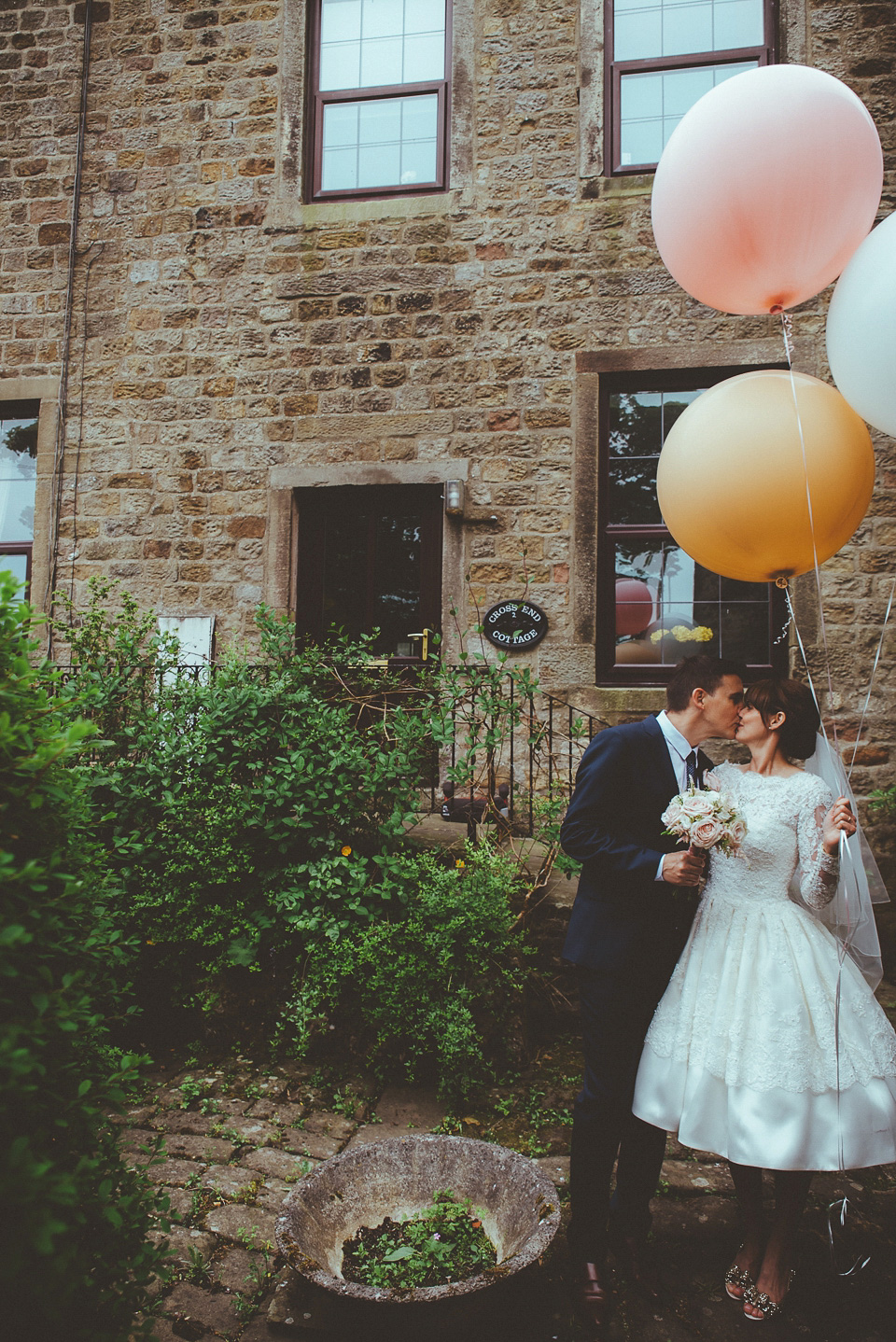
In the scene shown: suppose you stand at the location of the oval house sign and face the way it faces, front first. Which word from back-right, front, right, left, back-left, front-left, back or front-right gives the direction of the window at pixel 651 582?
left

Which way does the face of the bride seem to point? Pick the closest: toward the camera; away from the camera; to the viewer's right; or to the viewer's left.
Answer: to the viewer's left

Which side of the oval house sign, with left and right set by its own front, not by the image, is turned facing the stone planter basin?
front

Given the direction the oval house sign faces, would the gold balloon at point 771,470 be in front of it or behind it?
in front

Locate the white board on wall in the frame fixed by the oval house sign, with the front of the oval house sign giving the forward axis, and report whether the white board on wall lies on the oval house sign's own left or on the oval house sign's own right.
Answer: on the oval house sign's own right

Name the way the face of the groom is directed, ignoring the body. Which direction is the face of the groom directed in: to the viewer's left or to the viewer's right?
to the viewer's right

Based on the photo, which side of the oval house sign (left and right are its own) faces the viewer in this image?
front

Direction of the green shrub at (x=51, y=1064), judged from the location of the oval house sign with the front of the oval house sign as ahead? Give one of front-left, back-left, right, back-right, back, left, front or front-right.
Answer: front

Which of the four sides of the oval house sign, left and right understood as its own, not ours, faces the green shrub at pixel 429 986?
front

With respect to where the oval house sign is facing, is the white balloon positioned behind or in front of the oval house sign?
in front
